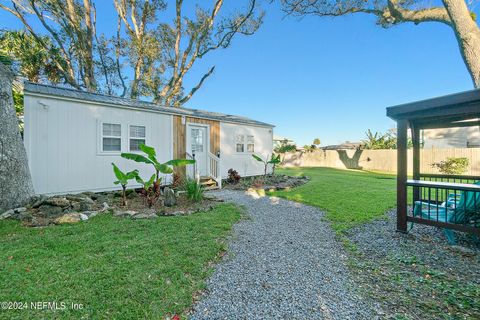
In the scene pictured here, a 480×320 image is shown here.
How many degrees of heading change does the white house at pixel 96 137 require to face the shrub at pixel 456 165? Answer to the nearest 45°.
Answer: approximately 45° to its left

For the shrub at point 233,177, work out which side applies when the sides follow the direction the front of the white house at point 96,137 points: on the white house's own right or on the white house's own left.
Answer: on the white house's own left

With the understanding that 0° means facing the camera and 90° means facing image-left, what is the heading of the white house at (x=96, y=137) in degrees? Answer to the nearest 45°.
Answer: approximately 315°

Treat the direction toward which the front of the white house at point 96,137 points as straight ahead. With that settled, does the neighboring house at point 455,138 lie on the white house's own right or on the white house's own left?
on the white house's own left

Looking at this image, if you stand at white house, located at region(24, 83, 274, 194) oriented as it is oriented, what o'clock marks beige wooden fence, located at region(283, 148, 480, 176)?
The beige wooden fence is roughly at 10 o'clock from the white house.

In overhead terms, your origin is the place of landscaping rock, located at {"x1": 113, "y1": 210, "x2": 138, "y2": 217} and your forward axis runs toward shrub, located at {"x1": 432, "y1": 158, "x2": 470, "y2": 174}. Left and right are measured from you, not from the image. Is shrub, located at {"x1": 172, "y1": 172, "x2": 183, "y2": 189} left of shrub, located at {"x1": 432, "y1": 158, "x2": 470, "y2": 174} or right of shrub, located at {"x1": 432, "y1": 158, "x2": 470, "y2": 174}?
left
